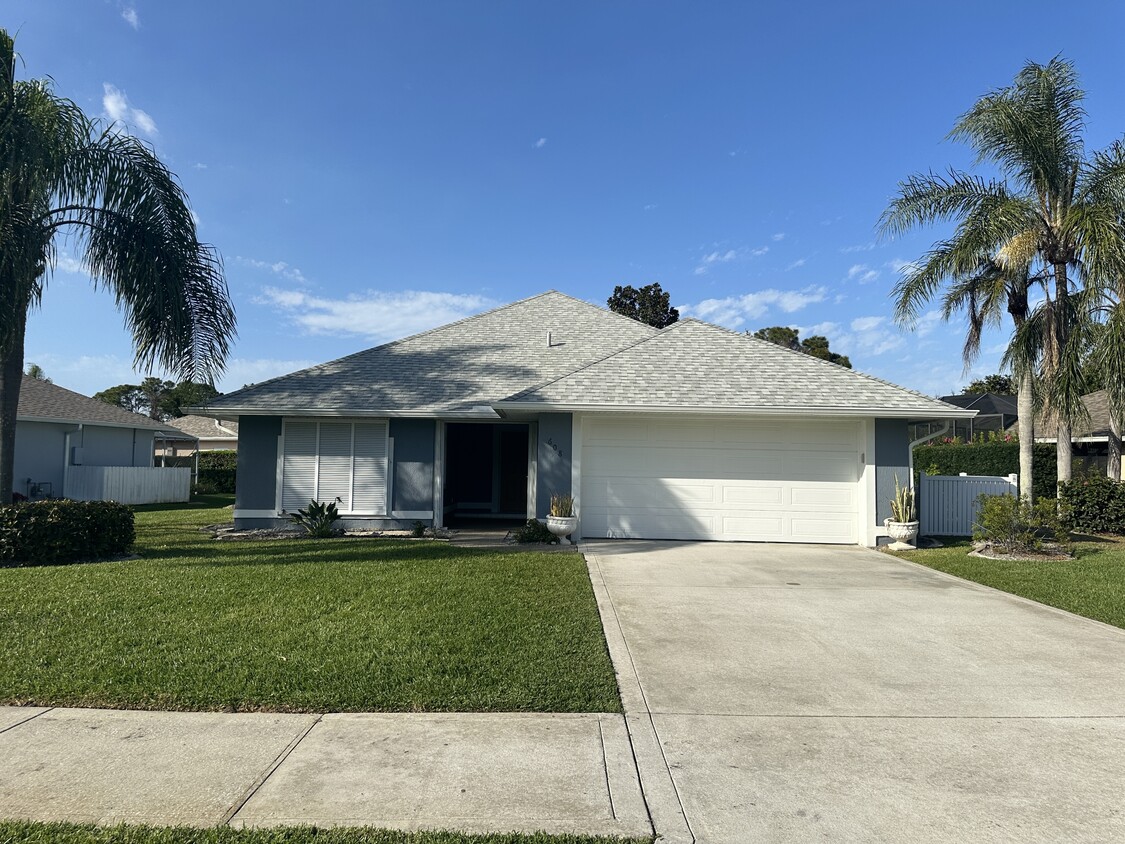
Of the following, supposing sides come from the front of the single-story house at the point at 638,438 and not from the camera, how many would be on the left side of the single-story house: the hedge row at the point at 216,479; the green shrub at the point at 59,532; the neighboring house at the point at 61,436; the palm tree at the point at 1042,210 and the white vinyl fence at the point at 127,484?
1

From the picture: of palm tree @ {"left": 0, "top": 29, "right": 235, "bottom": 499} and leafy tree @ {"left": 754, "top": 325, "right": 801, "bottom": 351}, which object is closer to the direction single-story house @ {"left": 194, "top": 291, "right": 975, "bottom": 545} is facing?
the palm tree

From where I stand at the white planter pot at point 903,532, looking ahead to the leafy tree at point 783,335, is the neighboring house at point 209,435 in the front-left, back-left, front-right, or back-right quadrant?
front-left

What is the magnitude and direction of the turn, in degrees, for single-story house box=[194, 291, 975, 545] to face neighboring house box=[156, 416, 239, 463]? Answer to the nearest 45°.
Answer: approximately 135° to its right

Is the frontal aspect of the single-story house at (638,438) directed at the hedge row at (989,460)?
no

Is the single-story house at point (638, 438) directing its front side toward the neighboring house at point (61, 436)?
no

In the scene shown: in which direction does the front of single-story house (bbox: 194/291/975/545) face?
toward the camera

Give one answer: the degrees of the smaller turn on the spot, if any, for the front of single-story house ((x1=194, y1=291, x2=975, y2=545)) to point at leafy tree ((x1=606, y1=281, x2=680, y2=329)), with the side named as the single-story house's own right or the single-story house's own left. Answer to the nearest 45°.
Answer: approximately 180°

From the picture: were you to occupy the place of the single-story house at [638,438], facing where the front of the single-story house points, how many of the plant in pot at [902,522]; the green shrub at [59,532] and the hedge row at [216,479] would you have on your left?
1

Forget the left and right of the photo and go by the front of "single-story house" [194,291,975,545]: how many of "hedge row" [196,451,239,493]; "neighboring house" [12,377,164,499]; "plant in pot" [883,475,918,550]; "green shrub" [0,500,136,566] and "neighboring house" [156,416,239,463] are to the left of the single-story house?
1

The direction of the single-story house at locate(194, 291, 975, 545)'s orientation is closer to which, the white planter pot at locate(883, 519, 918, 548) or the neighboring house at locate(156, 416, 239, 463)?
the white planter pot

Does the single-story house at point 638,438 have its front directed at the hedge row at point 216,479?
no

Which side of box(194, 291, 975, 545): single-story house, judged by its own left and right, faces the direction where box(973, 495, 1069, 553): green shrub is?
left

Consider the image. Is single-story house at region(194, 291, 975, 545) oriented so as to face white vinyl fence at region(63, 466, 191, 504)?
no
